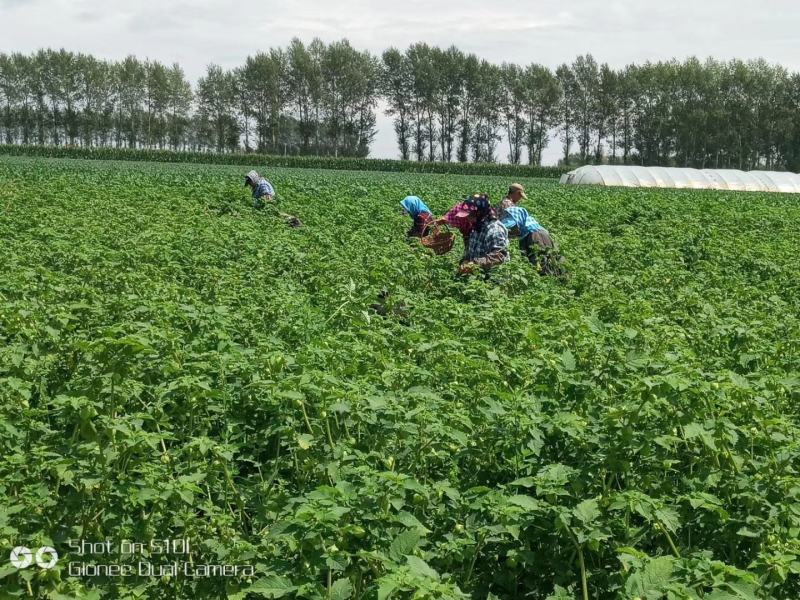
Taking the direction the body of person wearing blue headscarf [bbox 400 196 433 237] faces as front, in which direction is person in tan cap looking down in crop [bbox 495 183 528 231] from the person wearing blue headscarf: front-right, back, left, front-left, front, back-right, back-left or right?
back-left

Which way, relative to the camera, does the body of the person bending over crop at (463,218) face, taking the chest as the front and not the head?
to the viewer's left

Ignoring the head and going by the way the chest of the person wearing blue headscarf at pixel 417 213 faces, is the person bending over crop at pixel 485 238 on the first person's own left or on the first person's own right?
on the first person's own left

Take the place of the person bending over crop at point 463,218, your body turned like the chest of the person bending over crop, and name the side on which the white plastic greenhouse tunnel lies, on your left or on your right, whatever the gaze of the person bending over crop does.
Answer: on your right

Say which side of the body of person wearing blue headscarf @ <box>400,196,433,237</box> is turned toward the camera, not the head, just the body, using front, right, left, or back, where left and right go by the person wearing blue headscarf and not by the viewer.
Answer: left

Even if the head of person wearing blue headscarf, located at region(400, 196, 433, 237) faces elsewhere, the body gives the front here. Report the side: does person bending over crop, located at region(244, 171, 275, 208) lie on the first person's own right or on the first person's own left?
on the first person's own right

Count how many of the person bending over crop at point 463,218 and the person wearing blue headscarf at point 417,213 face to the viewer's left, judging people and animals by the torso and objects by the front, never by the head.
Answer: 2
